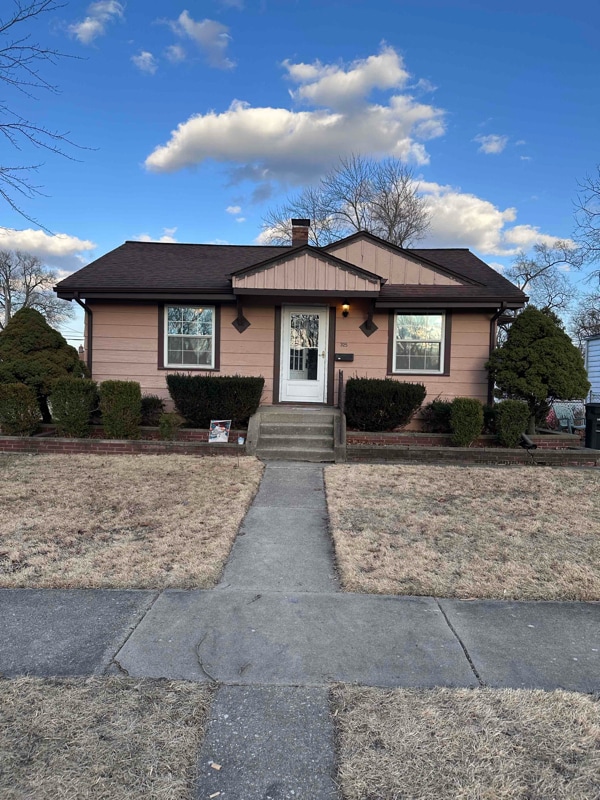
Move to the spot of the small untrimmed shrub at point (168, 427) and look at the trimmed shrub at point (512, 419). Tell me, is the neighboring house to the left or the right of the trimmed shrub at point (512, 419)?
left

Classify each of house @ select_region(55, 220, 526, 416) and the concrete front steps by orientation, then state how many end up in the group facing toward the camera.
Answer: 2

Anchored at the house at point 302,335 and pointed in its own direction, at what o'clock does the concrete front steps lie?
The concrete front steps is roughly at 12 o'clock from the house.

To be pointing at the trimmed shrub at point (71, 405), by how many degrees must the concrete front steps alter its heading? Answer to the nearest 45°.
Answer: approximately 90° to its right

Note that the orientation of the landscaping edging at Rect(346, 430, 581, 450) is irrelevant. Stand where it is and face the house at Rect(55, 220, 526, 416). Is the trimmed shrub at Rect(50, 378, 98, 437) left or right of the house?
left

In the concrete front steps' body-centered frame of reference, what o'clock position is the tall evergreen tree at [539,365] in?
The tall evergreen tree is roughly at 9 o'clock from the concrete front steps.

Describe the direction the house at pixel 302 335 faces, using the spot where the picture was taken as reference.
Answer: facing the viewer

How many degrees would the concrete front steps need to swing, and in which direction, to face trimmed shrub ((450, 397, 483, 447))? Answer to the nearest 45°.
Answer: approximately 90° to its left

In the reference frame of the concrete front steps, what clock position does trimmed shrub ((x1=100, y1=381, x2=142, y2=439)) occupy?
The trimmed shrub is roughly at 3 o'clock from the concrete front steps.

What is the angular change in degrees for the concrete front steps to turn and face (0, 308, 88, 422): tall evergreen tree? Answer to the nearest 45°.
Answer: approximately 90° to its right

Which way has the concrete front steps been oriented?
toward the camera

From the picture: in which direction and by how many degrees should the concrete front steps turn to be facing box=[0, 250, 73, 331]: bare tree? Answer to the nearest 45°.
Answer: approximately 135° to its right

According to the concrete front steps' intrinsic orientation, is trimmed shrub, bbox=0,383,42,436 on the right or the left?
on its right

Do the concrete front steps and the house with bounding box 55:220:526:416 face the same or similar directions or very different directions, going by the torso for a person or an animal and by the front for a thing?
same or similar directions
